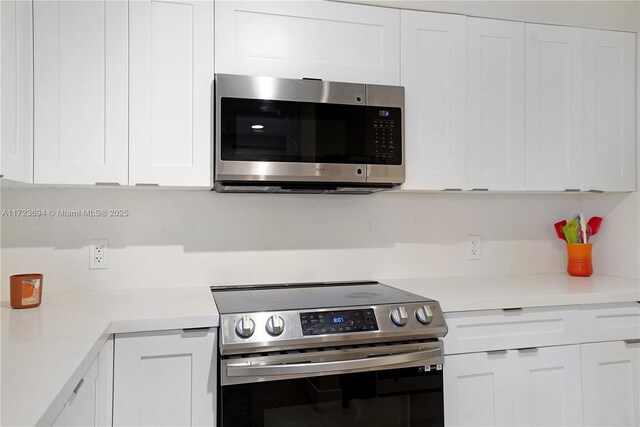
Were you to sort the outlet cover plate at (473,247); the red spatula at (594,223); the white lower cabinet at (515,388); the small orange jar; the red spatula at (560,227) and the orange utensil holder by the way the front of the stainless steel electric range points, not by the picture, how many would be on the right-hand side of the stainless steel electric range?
1

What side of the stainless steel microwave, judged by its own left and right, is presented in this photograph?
front

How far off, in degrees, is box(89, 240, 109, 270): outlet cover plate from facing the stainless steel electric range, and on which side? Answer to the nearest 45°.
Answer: approximately 45° to its left

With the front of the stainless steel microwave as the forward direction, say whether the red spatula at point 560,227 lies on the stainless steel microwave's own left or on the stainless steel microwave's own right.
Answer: on the stainless steel microwave's own left

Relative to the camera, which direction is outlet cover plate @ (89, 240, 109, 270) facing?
toward the camera

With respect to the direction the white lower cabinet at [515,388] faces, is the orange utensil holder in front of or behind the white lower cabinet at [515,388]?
behind

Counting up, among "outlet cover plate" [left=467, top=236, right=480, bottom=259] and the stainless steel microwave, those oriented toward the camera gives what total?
2

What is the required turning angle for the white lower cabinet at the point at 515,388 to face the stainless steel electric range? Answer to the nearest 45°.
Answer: approximately 45° to its right

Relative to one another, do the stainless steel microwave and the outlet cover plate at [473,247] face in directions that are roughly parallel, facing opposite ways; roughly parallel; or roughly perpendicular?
roughly parallel

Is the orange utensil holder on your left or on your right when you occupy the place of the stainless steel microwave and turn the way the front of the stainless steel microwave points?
on your left

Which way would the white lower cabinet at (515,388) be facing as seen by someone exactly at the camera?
facing the viewer
